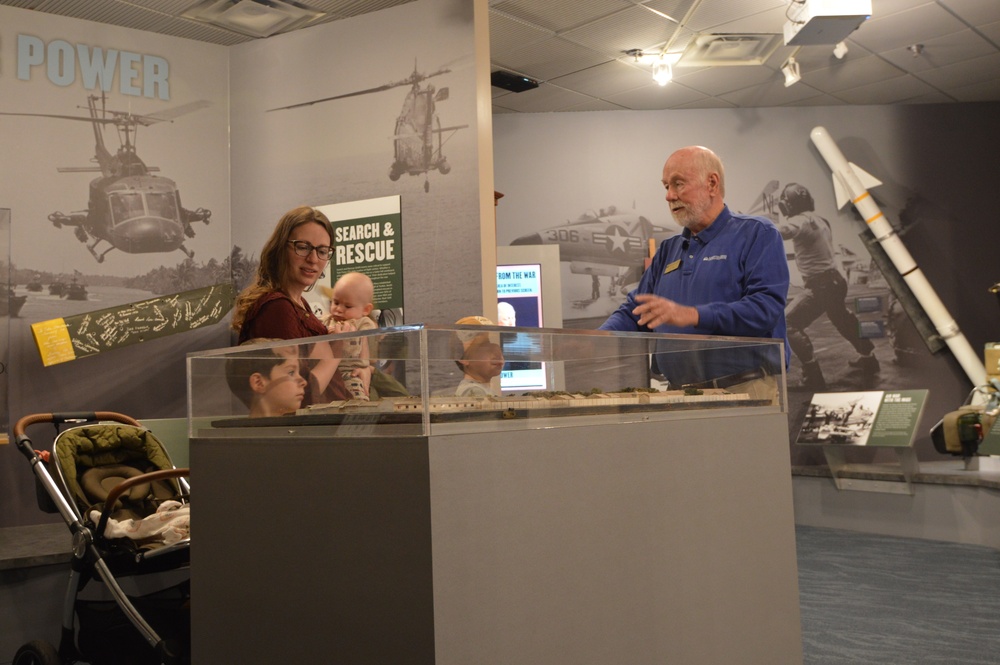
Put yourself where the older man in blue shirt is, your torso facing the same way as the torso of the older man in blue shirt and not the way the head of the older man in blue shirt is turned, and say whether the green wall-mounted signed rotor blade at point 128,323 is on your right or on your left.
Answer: on your right

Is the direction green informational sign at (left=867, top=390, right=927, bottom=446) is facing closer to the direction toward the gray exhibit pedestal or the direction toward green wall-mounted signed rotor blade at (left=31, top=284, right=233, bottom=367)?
the gray exhibit pedestal

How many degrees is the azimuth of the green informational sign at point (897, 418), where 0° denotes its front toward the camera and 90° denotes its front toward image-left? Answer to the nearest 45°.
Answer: approximately 0°

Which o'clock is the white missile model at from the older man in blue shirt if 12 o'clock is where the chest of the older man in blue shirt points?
The white missile model is roughly at 5 o'clock from the older man in blue shirt.
